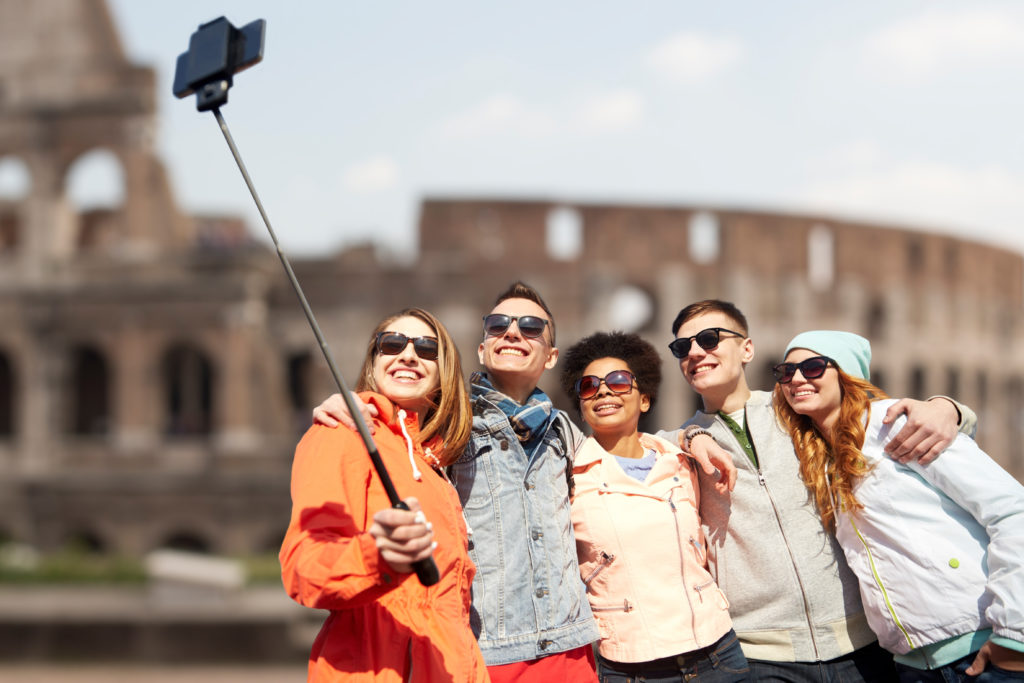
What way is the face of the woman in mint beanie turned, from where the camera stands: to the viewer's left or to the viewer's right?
to the viewer's left

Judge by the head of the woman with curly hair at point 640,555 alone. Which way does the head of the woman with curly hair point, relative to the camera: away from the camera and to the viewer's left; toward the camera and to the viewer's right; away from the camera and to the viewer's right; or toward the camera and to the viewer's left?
toward the camera and to the viewer's left

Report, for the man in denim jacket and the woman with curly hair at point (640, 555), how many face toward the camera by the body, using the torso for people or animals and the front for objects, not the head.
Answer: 2

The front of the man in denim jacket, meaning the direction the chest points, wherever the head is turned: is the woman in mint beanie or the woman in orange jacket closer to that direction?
the woman in orange jacket

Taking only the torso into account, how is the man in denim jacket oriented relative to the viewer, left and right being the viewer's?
facing the viewer

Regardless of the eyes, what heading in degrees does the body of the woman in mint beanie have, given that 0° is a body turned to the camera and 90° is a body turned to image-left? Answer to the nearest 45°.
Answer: approximately 45°

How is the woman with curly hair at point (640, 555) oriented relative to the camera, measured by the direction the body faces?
toward the camera
